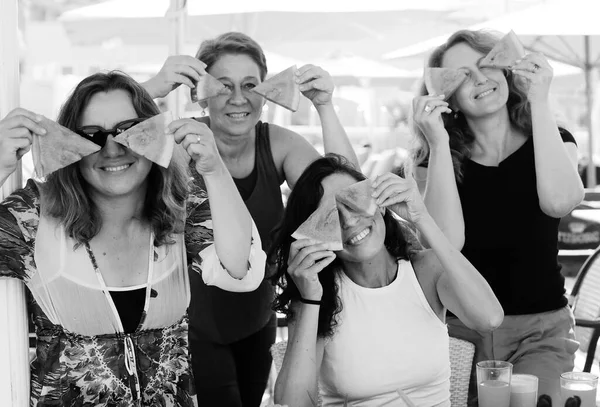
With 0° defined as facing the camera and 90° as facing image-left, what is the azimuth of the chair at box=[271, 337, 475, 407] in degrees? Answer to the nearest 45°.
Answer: approximately 0°

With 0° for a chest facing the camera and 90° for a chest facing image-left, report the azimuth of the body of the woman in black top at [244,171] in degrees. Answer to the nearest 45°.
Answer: approximately 0°

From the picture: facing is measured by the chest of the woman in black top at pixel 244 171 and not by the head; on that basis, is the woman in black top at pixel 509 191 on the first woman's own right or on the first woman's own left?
on the first woman's own left

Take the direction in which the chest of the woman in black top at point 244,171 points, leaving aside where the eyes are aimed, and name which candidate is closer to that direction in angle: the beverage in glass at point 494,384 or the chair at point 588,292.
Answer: the beverage in glass
